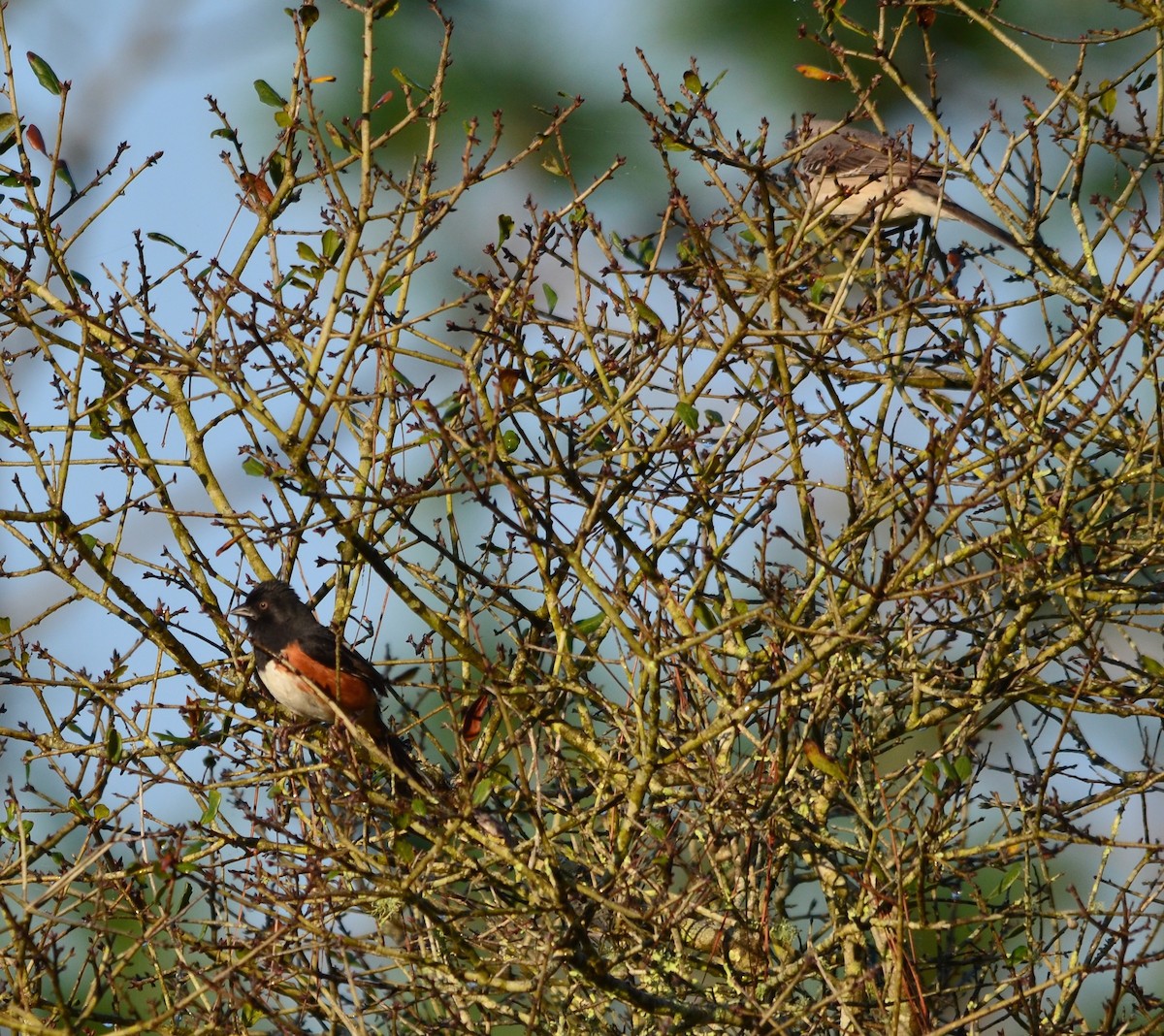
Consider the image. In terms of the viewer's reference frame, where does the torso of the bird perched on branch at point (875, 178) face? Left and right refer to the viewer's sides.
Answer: facing to the left of the viewer

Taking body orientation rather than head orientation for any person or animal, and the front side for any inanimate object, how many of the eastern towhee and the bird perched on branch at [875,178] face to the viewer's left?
2

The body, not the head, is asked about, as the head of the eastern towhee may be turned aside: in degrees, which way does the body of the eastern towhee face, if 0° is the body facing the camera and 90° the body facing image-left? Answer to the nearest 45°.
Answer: approximately 90°
